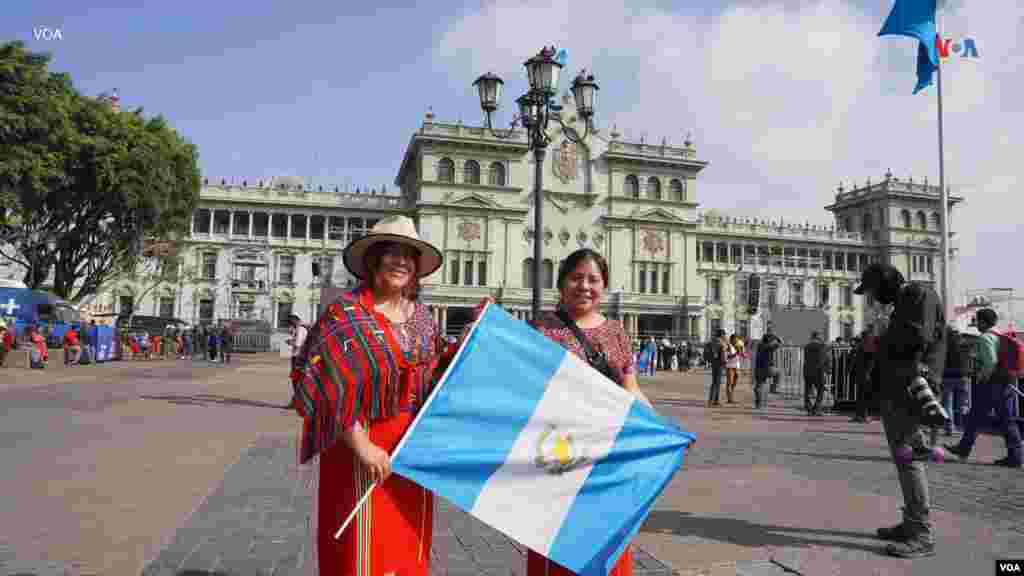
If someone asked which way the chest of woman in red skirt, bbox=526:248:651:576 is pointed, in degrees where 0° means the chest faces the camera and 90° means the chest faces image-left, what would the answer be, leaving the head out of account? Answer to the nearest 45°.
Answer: approximately 0°

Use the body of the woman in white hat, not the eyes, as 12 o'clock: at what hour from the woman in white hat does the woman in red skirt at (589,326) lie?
The woman in red skirt is roughly at 10 o'clock from the woman in white hat.

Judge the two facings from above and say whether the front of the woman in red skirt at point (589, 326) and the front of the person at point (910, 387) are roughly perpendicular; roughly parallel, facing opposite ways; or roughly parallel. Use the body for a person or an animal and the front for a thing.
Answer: roughly perpendicular

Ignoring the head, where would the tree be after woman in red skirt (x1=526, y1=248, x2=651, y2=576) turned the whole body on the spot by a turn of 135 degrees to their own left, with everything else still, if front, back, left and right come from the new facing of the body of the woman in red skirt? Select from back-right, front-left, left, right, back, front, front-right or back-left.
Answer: left

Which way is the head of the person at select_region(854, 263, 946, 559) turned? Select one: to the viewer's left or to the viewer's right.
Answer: to the viewer's left

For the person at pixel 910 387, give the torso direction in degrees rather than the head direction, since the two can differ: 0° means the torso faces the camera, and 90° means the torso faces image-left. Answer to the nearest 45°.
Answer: approximately 90°

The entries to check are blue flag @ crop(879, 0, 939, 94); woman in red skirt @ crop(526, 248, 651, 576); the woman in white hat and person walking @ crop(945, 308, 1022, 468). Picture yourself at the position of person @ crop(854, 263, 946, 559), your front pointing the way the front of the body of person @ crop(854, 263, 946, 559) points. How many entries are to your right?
2

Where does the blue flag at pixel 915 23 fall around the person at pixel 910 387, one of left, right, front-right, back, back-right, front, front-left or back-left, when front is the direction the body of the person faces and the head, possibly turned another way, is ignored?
right

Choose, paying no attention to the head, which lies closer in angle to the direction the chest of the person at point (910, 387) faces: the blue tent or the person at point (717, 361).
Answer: the blue tent

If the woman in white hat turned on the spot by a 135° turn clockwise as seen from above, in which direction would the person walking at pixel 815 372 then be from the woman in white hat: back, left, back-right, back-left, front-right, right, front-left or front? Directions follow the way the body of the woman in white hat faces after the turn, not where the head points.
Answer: back-right

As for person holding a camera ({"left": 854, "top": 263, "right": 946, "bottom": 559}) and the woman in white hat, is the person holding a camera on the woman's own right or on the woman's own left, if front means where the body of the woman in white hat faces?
on the woman's own left

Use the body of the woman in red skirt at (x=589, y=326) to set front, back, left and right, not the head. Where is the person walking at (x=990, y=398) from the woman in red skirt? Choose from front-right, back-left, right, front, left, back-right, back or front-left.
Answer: back-left

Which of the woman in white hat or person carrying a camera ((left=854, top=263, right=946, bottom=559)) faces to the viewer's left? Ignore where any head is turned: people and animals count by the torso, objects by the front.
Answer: the person carrying a camera

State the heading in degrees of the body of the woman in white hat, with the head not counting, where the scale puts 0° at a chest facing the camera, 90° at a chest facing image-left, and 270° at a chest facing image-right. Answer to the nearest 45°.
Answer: approximately 315°

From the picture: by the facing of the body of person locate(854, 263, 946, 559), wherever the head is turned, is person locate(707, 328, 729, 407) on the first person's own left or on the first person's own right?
on the first person's own right
